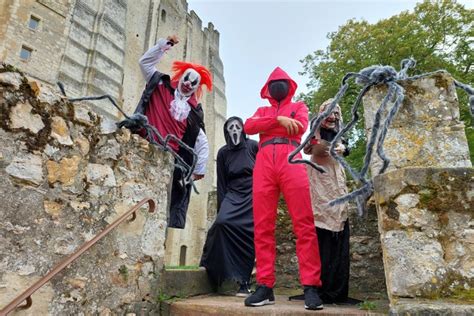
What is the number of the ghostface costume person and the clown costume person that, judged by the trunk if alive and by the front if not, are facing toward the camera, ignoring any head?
2

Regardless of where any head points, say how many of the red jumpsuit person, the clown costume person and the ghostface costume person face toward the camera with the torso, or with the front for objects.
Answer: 3

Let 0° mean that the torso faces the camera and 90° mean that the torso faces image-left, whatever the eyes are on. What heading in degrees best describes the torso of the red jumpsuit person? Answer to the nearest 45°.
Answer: approximately 0°

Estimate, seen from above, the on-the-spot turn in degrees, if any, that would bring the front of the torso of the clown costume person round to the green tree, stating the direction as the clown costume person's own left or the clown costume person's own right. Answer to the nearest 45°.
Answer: approximately 135° to the clown costume person's own left

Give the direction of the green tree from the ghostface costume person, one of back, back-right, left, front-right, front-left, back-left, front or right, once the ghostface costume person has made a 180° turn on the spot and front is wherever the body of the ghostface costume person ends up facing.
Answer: front-right

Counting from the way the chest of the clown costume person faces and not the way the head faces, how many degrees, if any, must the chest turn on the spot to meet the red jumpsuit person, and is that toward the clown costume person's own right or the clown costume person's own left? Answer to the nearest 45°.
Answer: approximately 45° to the clown costume person's own left
